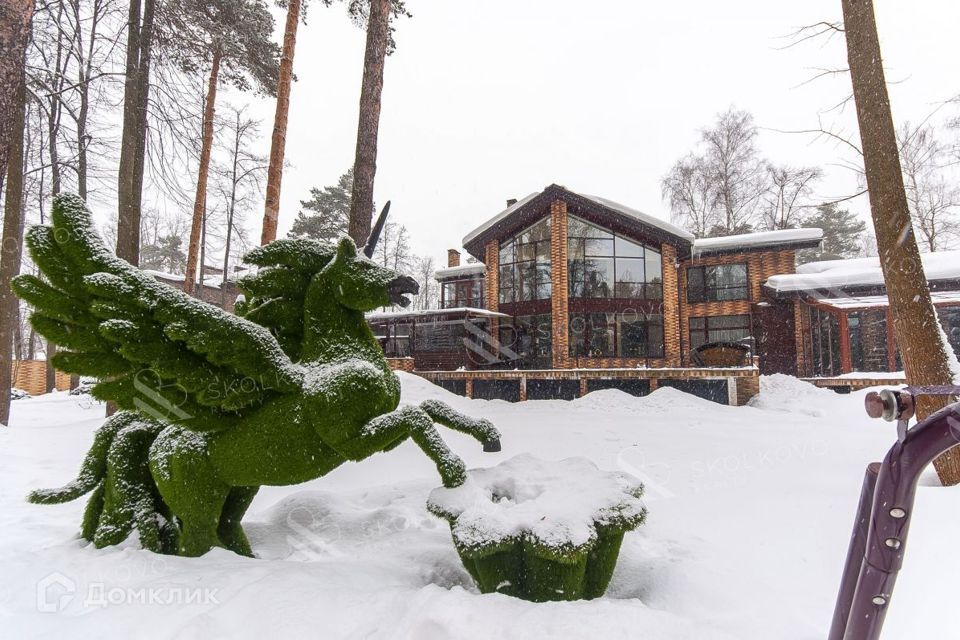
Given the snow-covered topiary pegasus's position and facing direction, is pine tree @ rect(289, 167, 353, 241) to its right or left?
on its left

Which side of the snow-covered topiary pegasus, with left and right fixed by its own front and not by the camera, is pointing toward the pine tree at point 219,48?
left

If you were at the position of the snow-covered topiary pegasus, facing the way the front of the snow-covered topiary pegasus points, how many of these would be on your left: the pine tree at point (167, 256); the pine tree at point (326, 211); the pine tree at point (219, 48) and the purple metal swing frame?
3

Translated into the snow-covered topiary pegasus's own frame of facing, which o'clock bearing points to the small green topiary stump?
The small green topiary stump is roughly at 1 o'clock from the snow-covered topiary pegasus.

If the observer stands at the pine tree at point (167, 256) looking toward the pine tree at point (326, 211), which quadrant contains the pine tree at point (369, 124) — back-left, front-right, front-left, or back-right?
front-right

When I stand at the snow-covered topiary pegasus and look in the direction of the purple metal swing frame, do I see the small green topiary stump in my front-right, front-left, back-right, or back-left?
front-left

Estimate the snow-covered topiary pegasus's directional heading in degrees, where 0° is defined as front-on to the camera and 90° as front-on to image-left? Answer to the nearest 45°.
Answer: approximately 270°

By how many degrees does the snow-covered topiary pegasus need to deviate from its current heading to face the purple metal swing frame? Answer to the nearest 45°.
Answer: approximately 45° to its right

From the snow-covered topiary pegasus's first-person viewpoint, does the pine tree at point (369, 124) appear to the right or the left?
on its left

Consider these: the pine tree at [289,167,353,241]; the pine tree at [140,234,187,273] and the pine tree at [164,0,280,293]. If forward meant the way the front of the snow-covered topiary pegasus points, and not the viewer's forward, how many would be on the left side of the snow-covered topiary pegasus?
3

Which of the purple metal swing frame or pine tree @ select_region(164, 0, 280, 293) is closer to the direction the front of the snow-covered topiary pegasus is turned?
the purple metal swing frame

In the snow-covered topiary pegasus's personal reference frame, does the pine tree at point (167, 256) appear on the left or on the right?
on its left
